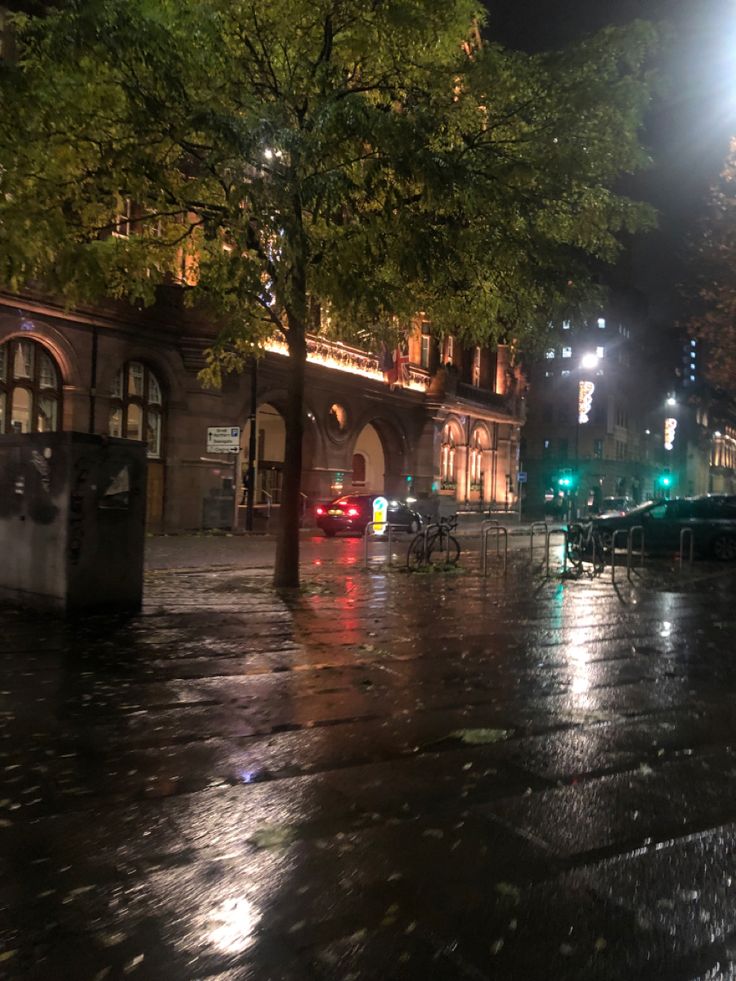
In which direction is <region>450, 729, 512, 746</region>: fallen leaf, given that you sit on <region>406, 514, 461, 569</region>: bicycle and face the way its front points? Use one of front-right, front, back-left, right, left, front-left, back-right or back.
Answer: right

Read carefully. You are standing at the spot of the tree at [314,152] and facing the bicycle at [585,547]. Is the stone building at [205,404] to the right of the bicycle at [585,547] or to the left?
left

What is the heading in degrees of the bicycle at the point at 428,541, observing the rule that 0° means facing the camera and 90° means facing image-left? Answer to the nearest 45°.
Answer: approximately 270°

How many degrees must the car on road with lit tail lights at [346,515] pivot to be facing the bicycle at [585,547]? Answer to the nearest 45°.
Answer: approximately 90° to its right

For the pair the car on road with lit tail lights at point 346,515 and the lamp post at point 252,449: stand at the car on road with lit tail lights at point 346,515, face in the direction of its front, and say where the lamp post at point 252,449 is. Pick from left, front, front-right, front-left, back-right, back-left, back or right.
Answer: back-left

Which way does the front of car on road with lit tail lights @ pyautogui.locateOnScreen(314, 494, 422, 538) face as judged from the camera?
facing away from the viewer and to the right of the viewer

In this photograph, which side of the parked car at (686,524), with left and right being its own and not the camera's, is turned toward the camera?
left

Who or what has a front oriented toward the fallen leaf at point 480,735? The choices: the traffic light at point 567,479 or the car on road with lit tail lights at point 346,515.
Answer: the traffic light

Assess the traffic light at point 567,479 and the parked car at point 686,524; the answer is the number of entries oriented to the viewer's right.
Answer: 0

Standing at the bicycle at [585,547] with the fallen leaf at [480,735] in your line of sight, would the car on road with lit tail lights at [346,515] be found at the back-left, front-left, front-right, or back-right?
back-right

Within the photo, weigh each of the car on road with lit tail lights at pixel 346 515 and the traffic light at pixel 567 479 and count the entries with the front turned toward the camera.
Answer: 1
